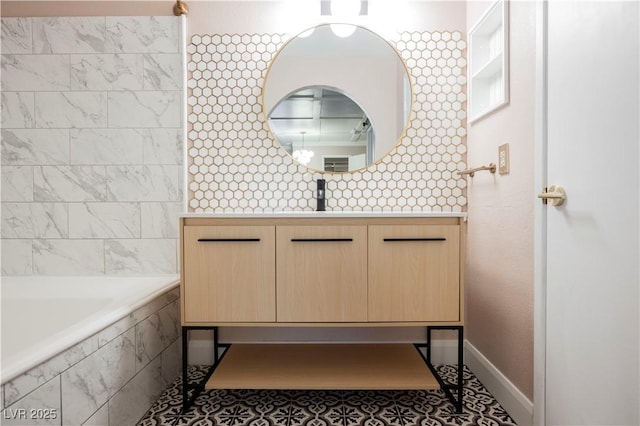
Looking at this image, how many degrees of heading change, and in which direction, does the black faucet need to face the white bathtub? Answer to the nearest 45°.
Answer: approximately 90° to its right

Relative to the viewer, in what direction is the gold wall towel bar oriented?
to the viewer's left

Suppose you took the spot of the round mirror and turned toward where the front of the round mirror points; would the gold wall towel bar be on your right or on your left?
on your left

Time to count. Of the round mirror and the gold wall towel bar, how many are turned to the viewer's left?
1

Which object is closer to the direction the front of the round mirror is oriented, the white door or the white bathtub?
the white door

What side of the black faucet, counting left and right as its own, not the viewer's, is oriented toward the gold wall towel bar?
left
